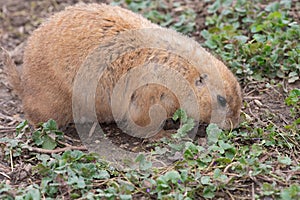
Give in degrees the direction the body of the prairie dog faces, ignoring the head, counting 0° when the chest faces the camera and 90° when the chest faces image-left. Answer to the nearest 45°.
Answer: approximately 270°

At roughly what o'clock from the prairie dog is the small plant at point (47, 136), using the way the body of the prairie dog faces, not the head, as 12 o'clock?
The small plant is roughly at 5 o'clock from the prairie dog.

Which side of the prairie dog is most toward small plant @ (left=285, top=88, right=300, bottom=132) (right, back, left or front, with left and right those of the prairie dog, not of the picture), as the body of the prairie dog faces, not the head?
front

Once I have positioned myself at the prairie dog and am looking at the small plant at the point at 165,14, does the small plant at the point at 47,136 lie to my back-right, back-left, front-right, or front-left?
back-left

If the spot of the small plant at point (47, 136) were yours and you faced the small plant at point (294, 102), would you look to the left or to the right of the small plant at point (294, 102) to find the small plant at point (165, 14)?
left

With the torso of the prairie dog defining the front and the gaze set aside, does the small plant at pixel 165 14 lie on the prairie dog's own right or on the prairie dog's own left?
on the prairie dog's own left
